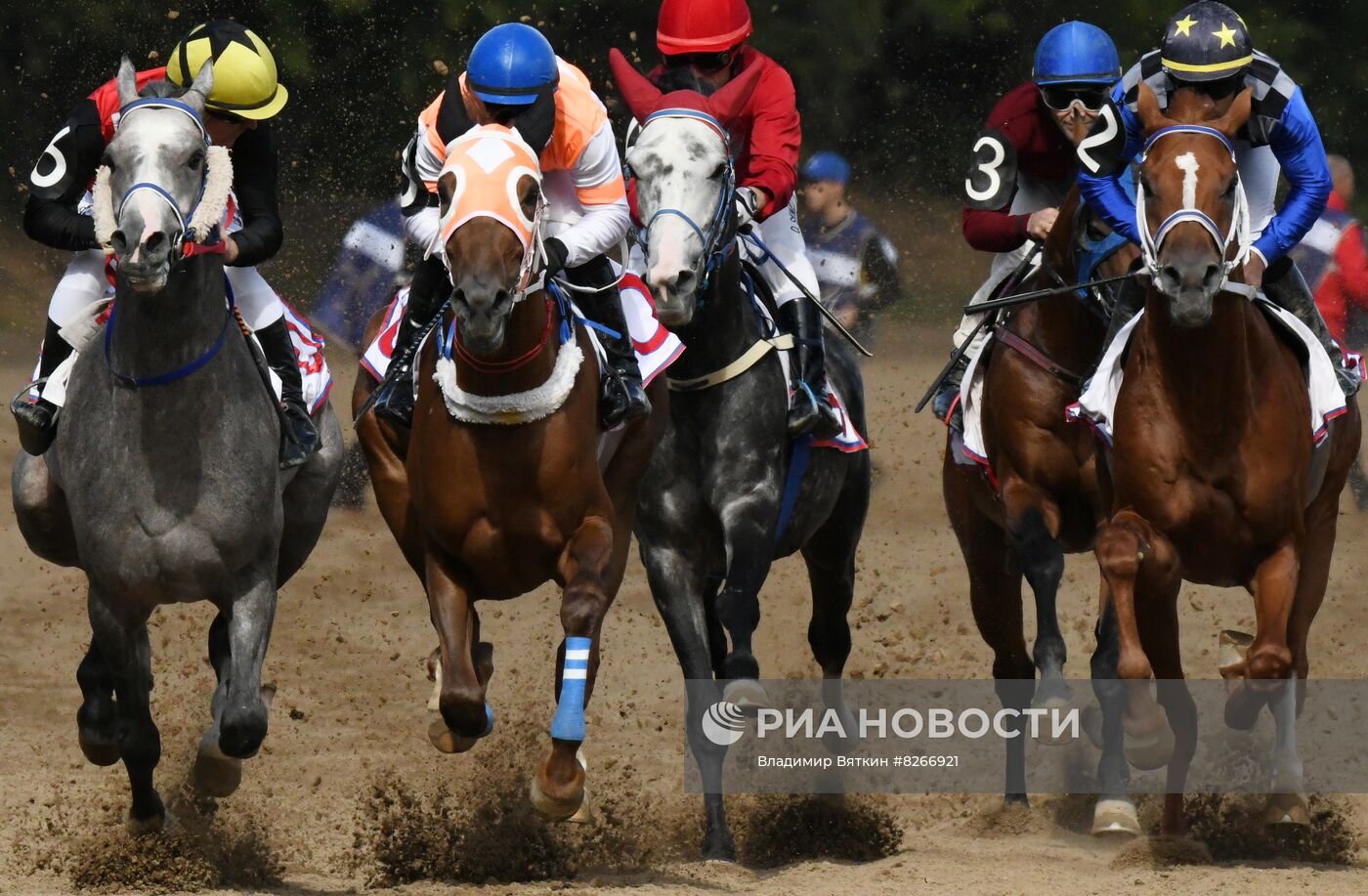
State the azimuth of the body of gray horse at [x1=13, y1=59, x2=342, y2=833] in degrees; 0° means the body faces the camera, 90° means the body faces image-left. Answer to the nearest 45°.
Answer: approximately 0°

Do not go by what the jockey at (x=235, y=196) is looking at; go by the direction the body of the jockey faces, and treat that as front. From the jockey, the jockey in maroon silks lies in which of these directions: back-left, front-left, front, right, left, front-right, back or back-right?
left
